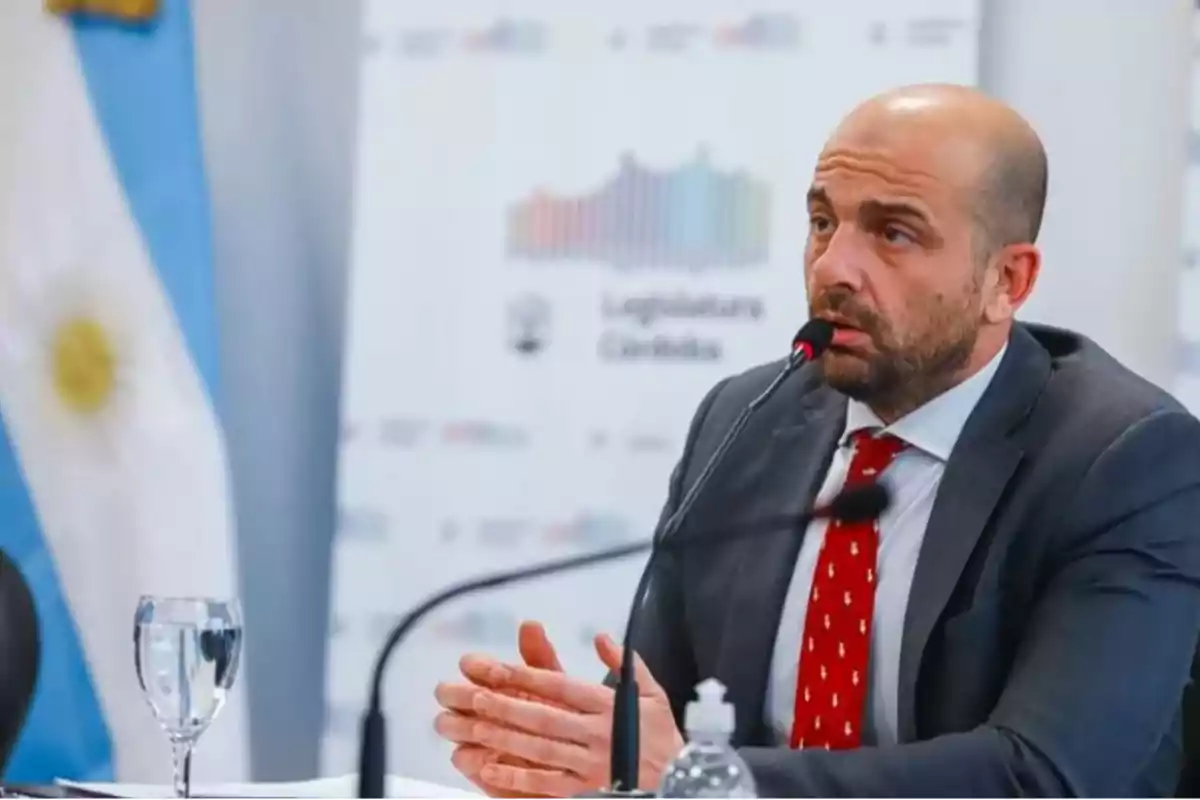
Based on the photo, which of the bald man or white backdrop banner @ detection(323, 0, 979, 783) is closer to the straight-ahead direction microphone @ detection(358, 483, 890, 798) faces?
the bald man

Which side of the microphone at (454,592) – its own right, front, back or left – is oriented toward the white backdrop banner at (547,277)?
left

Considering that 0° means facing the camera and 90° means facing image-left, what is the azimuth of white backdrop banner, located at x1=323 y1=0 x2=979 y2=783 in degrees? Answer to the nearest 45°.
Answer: approximately 0°

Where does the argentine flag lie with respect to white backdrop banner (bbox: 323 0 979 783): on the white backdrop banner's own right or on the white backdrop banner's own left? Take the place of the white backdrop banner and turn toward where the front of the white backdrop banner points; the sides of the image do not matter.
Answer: on the white backdrop banner's own right

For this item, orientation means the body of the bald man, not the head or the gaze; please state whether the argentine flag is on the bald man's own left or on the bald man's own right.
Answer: on the bald man's own right

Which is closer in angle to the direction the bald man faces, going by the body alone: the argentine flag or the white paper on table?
the white paper on table

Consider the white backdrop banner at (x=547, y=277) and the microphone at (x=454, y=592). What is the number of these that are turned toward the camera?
1

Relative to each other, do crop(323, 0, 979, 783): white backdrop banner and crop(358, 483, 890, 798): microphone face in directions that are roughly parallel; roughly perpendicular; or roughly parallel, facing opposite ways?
roughly perpendicular

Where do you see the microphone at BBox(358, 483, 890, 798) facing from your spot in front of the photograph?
facing to the right of the viewer

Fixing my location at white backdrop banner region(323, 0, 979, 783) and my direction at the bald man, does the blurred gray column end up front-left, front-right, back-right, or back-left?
back-right

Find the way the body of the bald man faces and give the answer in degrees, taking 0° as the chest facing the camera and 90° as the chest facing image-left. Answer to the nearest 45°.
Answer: approximately 45°
